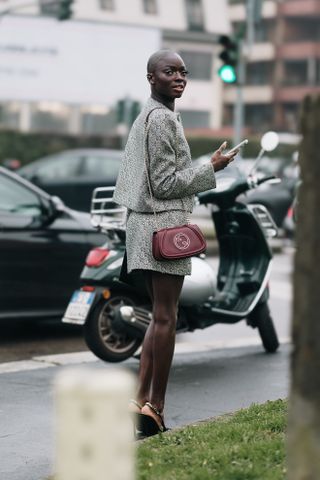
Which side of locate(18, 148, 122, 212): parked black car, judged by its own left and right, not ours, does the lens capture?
left

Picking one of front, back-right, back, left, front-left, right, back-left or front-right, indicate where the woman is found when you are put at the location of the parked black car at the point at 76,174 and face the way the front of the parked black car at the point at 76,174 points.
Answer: left
